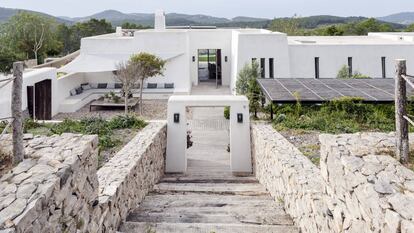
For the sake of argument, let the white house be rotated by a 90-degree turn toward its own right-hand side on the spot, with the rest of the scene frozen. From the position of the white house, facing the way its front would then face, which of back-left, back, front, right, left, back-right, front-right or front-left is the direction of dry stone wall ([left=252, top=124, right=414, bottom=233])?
left

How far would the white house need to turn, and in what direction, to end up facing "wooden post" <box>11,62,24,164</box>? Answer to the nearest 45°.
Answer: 0° — it already faces it

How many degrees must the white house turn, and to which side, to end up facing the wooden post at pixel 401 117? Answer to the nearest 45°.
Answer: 0° — it already faces it

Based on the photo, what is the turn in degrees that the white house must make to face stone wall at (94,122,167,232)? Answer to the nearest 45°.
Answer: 0° — it already faces it

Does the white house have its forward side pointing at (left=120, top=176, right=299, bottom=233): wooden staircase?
yes

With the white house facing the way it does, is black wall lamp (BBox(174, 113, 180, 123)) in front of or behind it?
in front

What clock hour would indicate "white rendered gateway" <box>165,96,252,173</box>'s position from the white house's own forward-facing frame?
The white rendered gateway is roughly at 12 o'clock from the white house.

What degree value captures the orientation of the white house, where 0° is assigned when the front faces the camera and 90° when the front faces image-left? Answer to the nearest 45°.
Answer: approximately 0°

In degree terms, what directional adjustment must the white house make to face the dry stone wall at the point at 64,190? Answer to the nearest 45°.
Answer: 0° — it already faces it

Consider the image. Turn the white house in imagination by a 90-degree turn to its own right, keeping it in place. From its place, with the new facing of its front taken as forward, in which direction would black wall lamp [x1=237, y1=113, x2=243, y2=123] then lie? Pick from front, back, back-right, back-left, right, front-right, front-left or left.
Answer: left

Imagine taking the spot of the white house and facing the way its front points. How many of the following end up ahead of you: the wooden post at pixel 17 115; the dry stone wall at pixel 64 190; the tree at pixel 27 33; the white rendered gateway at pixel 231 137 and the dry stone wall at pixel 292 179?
4

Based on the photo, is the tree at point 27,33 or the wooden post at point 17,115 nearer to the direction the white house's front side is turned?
the wooden post
